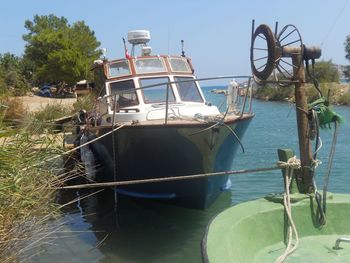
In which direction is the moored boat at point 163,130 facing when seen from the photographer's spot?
facing the viewer and to the right of the viewer

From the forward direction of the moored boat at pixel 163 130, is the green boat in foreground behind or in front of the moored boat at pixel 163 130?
in front

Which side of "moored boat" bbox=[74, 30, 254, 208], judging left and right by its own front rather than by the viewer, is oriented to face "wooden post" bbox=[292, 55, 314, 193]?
front
